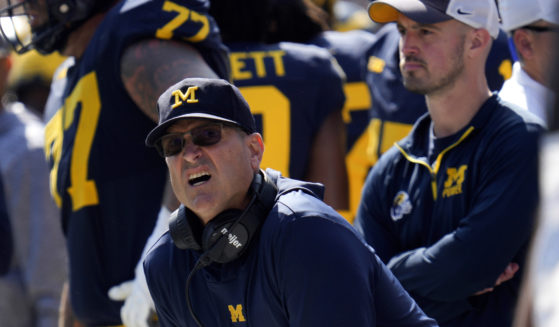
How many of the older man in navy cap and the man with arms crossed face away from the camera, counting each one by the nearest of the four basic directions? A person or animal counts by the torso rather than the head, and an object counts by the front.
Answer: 0

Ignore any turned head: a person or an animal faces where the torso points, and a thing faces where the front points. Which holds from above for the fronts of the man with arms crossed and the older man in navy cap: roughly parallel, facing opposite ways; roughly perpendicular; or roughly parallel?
roughly parallel

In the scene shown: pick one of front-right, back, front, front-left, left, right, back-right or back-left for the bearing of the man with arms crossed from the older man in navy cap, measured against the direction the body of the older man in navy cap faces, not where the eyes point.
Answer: back

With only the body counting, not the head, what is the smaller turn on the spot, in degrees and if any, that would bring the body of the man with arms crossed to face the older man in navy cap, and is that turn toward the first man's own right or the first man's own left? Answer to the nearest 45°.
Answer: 0° — they already face them

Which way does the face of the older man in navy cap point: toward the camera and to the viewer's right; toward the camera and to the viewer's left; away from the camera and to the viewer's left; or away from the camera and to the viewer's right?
toward the camera and to the viewer's left

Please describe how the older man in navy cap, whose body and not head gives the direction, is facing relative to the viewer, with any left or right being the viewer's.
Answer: facing the viewer and to the left of the viewer

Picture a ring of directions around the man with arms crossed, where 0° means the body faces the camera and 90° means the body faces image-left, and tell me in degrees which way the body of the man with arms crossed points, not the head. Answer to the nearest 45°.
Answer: approximately 45°

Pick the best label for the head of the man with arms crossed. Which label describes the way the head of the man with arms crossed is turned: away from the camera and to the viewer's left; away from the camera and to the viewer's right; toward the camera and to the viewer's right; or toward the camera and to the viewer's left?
toward the camera and to the viewer's left
